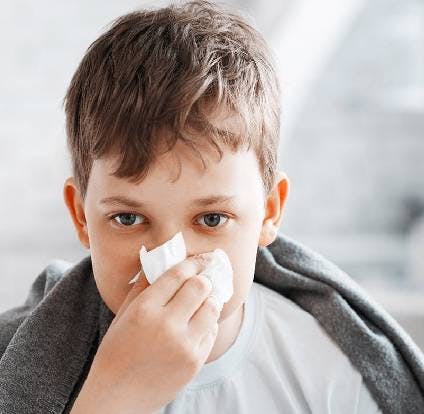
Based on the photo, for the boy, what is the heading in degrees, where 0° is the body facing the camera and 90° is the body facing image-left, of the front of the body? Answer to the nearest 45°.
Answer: approximately 0°
